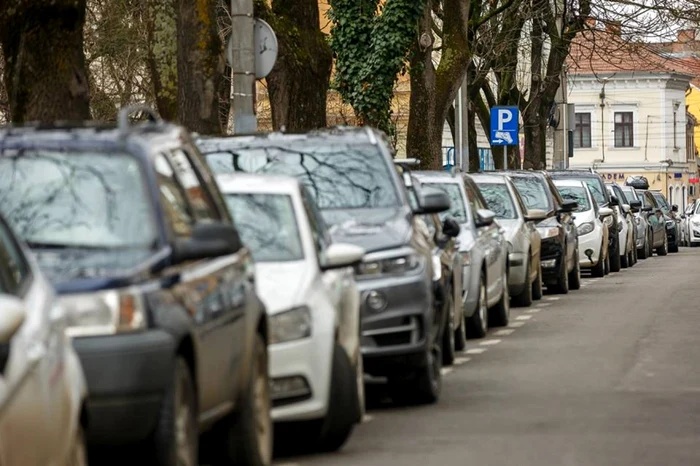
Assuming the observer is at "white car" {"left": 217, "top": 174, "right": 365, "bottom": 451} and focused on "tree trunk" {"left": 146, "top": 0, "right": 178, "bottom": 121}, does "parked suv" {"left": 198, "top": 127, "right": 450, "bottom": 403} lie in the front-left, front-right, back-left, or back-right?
front-right

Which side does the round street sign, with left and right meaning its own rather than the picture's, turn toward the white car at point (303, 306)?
back

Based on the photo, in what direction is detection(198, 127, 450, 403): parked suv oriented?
toward the camera

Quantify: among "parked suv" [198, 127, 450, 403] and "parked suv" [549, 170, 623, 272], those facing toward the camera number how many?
2

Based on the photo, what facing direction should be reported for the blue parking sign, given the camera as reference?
facing the viewer

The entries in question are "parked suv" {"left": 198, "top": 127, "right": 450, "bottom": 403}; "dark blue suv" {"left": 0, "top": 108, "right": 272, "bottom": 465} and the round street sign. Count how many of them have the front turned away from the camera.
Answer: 1

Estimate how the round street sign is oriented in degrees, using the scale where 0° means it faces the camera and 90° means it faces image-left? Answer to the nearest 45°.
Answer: approximately 180°

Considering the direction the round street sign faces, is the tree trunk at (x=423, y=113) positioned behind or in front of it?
in front

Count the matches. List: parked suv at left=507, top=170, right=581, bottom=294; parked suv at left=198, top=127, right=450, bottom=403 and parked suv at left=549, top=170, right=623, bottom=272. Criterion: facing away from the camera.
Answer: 0

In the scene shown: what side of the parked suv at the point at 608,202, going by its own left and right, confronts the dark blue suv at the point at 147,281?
front

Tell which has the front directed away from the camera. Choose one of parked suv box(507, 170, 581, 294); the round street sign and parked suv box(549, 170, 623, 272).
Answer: the round street sign

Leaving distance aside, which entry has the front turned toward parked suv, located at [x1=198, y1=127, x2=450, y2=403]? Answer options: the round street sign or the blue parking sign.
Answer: the blue parking sign

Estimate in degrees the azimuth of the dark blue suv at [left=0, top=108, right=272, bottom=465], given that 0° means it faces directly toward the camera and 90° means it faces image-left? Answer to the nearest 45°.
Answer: approximately 0°

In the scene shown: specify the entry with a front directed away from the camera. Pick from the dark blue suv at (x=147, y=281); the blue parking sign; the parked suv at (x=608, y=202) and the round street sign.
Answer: the round street sign

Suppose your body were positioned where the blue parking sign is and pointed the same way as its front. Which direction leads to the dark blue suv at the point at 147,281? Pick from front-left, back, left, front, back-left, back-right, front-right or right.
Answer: front

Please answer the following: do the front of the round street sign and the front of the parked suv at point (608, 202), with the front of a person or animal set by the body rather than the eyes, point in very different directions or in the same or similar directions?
very different directions
